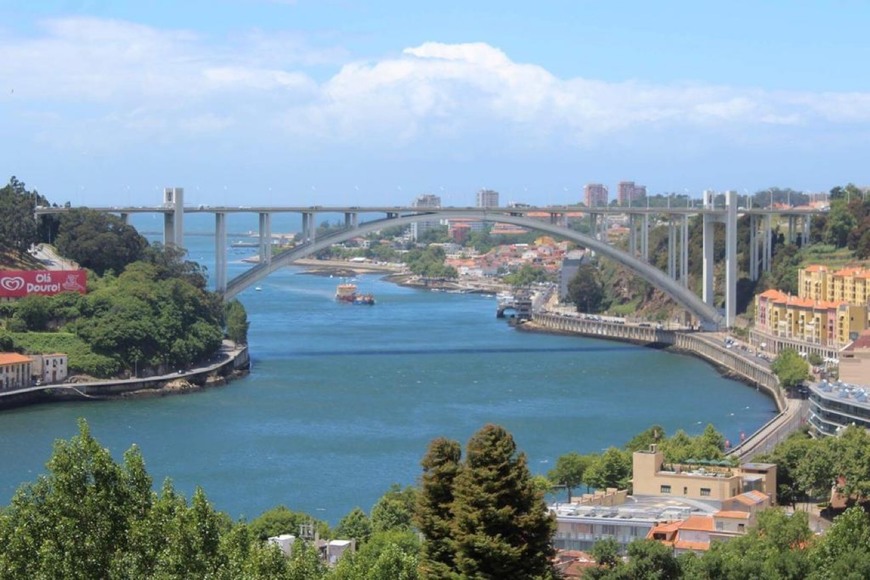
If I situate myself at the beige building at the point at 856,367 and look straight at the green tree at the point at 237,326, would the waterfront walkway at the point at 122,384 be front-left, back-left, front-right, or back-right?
front-left

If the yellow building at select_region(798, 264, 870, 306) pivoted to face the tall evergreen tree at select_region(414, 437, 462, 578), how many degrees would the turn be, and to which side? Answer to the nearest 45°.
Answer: approximately 45° to its left

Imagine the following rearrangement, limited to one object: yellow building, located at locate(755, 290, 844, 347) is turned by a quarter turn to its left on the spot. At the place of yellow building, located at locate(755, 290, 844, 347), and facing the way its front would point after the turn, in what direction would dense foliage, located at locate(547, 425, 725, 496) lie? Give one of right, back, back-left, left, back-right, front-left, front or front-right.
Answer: front-right

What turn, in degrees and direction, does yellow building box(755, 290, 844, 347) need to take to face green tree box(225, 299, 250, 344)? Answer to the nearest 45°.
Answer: approximately 45° to its right

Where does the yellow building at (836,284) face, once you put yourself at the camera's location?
facing the viewer and to the left of the viewer
